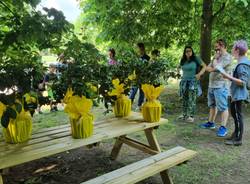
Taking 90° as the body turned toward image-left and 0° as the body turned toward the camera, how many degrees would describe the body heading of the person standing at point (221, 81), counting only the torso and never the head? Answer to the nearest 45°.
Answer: approximately 45°

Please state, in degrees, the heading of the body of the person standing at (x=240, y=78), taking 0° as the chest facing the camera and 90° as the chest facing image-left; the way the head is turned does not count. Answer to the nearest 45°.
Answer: approximately 90°

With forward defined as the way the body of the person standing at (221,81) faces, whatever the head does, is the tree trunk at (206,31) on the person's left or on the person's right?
on the person's right

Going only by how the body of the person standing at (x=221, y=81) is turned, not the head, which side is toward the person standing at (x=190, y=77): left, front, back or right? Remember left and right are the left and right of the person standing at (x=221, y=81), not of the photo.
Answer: right

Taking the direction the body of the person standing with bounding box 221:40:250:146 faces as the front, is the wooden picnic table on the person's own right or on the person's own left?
on the person's own left

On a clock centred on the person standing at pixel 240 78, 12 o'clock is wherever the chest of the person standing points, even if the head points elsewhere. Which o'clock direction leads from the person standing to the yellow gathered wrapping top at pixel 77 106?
The yellow gathered wrapping top is roughly at 10 o'clock from the person standing.

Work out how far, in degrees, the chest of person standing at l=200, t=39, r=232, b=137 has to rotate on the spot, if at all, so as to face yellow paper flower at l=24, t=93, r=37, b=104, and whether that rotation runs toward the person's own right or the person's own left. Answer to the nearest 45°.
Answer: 0° — they already face it

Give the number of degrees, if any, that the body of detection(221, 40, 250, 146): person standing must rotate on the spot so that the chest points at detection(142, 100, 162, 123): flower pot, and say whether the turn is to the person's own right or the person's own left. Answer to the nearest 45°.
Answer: approximately 45° to the person's own left

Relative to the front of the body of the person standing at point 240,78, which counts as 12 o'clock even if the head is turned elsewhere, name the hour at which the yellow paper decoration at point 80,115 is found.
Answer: The yellow paper decoration is roughly at 10 o'clock from the person standing.
